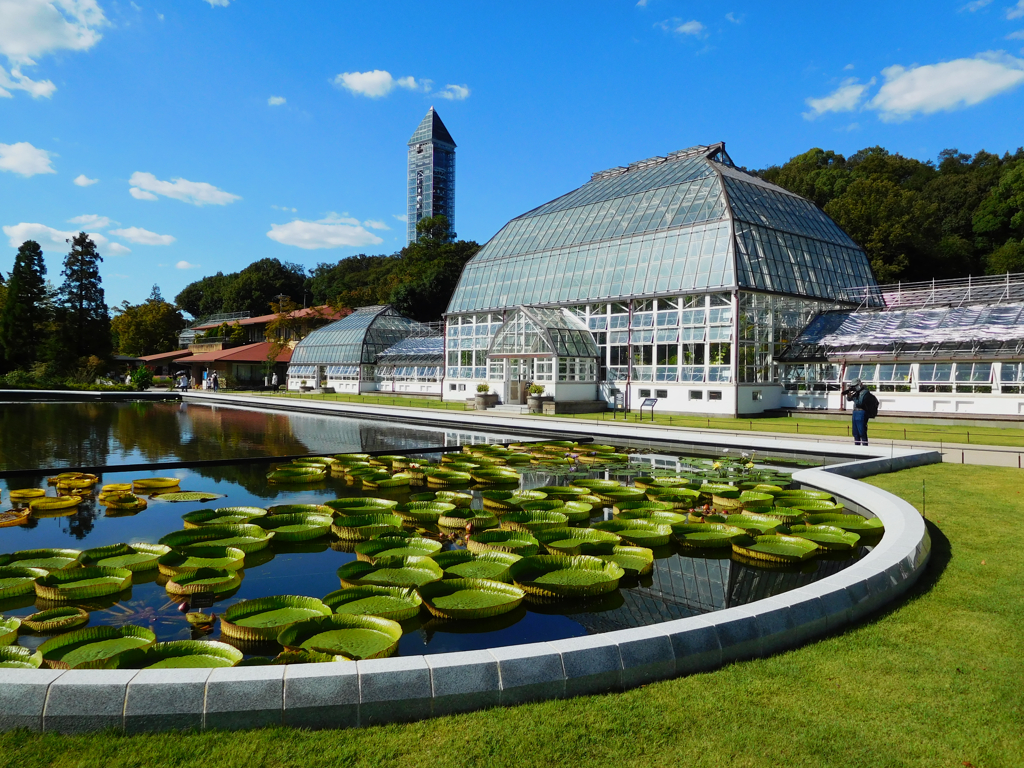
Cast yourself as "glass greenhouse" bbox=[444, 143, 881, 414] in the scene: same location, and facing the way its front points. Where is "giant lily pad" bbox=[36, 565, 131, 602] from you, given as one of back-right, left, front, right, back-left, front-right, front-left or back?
front-left

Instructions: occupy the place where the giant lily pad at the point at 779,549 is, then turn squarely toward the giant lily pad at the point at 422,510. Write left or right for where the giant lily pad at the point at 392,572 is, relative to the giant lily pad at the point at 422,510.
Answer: left

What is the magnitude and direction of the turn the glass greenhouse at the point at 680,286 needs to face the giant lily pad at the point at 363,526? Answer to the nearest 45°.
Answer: approximately 45° to its left

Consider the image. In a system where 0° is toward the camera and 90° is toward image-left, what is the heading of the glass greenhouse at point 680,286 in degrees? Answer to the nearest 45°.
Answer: approximately 45°

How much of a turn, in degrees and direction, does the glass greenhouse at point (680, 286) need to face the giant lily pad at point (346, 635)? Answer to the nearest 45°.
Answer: approximately 45° to its left

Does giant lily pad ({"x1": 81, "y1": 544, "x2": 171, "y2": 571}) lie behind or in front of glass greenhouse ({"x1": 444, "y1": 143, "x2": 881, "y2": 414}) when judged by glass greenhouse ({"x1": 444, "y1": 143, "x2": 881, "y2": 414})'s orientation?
in front

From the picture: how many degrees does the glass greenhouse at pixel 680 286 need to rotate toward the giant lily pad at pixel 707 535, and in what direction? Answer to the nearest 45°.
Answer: approximately 45° to its left

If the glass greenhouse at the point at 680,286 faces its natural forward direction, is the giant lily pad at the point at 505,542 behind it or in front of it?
in front

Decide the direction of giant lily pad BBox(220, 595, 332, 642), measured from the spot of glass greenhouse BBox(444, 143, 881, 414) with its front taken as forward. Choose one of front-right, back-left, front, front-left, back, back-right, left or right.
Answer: front-left

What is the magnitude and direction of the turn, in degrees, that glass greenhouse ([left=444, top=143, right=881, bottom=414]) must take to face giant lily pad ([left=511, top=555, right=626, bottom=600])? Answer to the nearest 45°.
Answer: approximately 45° to its left

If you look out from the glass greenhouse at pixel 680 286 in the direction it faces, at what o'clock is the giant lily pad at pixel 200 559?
The giant lily pad is roughly at 11 o'clock from the glass greenhouse.
